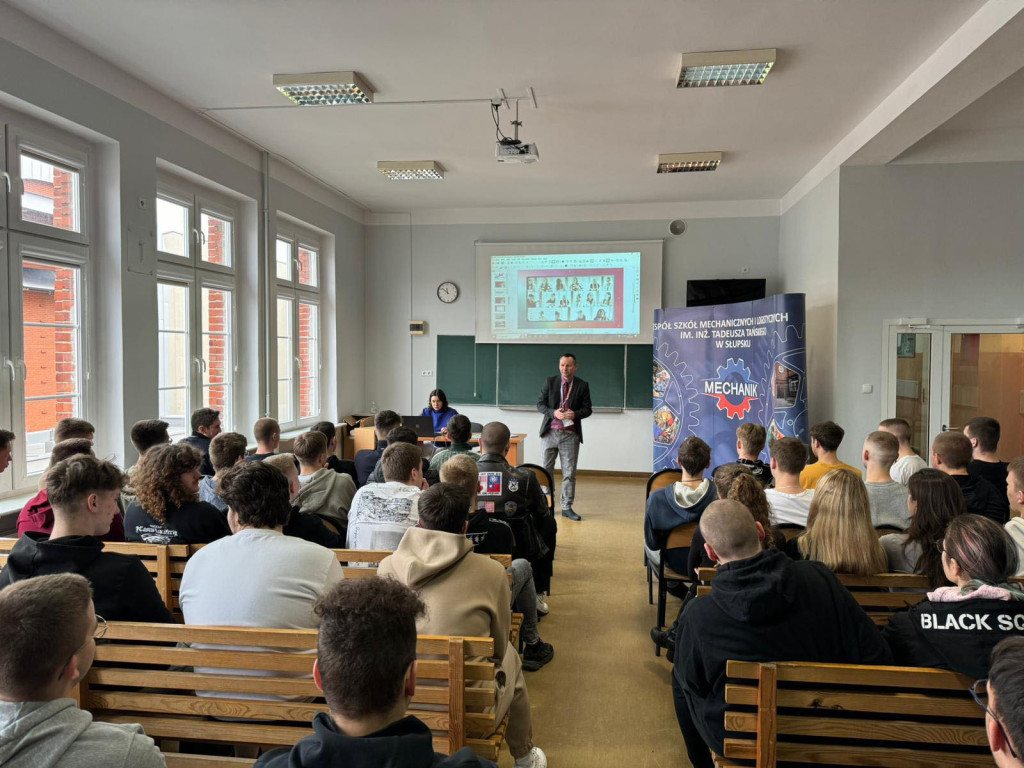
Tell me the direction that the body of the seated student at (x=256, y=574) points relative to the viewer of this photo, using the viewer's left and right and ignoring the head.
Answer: facing away from the viewer

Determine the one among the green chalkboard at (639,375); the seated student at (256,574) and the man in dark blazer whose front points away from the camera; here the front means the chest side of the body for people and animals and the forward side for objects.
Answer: the seated student

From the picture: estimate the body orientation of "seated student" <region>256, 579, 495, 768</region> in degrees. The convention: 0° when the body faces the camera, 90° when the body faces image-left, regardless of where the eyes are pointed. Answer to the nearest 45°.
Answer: approximately 180°

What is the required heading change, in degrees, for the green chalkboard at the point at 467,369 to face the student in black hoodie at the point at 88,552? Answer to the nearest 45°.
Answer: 0° — it already faces them

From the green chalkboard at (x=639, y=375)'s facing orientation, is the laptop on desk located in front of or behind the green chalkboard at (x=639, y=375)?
in front

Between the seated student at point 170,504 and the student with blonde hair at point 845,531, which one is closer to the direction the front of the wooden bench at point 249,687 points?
the seated student

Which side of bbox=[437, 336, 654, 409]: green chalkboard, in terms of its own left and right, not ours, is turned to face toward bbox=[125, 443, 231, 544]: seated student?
front

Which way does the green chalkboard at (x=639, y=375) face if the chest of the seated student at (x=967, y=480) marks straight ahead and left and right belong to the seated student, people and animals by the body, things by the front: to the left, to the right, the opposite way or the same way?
the opposite way

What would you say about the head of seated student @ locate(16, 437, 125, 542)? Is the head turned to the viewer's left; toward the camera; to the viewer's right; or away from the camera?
away from the camera

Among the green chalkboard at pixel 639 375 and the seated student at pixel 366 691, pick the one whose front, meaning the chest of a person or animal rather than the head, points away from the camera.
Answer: the seated student

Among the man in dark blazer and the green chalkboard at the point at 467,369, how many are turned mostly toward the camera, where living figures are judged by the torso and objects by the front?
2

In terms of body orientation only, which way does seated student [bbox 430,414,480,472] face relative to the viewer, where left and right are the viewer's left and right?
facing away from the viewer

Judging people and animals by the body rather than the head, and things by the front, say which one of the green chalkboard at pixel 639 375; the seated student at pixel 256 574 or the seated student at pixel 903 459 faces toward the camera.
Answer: the green chalkboard

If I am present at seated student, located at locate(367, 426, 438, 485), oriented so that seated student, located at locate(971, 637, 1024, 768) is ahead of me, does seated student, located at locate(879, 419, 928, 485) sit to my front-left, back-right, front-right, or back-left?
front-left

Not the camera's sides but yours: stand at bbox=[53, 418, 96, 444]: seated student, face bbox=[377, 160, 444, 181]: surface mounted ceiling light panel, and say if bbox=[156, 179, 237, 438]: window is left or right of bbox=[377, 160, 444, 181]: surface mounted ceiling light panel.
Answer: left

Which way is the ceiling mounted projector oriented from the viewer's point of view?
away from the camera

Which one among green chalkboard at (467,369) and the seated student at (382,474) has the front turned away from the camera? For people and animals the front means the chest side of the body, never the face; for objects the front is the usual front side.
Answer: the seated student

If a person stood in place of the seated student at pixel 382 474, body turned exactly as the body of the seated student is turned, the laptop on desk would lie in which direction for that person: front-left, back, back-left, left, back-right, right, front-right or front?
front

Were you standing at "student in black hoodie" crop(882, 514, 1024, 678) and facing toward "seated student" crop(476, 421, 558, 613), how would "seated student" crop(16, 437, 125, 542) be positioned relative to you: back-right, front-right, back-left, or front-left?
front-left

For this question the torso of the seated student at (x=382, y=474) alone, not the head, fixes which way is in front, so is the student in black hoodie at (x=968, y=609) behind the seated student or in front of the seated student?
behind

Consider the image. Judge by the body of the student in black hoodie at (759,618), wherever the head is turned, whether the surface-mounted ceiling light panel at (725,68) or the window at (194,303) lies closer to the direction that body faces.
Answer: the surface-mounted ceiling light panel
